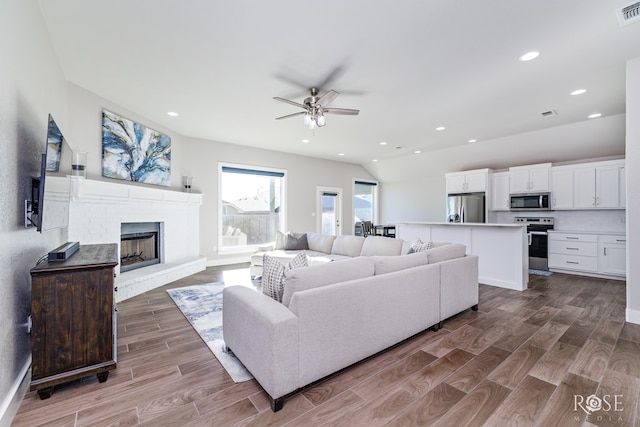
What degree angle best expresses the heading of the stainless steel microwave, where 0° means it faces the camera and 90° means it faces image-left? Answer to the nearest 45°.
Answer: approximately 0°

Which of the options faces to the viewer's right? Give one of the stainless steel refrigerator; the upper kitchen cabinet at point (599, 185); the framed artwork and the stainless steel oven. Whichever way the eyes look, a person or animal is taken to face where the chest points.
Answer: the framed artwork

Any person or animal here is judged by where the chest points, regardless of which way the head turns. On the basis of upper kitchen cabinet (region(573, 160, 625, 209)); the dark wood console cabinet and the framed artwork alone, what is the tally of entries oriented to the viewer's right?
2

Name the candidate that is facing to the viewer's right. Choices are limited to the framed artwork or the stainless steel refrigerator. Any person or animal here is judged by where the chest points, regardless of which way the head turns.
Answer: the framed artwork

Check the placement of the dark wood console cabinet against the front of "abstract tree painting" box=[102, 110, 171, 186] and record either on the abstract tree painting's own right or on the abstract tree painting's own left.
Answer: on the abstract tree painting's own right

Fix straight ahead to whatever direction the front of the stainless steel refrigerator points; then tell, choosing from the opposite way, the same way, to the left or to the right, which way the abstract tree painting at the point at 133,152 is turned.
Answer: to the left

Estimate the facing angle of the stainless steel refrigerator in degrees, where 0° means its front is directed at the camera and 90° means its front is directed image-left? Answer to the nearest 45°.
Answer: approximately 0°

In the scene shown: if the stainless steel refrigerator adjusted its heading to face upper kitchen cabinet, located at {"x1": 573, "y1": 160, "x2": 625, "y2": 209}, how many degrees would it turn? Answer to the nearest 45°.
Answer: approximately 90° to its left

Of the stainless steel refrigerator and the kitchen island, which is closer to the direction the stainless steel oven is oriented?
the kitchen island

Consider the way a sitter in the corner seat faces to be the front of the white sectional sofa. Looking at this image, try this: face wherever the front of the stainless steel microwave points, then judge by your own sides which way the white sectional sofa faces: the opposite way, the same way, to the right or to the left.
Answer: to the right
